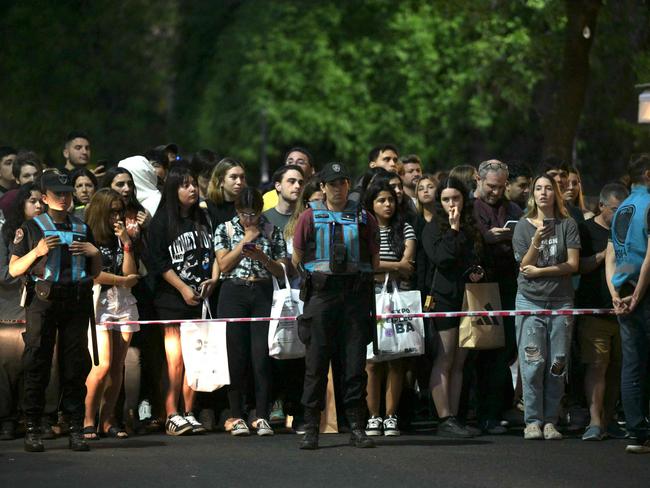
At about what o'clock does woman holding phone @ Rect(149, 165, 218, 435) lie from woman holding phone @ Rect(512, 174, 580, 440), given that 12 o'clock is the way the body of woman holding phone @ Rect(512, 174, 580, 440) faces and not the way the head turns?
woman holding phone @ Rect(149, 165, 218, 435) is roughly at 3 o'clock from woman holding phone @ Rect(512, 174, 580, 440).

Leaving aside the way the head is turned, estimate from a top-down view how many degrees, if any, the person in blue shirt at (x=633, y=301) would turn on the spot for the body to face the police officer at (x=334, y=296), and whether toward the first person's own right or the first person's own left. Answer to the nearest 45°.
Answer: approximately 135° to the first person's own left

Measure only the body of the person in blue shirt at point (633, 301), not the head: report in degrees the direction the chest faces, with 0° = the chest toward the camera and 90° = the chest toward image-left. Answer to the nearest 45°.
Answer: approximately 225°

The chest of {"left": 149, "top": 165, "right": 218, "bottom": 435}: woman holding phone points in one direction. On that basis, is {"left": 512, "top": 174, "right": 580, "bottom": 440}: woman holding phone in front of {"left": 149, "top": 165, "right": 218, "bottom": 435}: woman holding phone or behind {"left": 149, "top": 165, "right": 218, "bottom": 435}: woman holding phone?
in front

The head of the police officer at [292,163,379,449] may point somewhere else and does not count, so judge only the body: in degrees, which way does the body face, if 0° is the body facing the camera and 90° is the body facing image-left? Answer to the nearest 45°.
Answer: approximately 0°

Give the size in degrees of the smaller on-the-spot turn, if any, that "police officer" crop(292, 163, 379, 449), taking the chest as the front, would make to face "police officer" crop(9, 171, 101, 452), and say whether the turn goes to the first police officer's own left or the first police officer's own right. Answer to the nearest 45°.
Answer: approximately 90° to the first police officer's own right

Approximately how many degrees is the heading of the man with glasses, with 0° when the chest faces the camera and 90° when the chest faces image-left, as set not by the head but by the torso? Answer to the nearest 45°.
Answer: approximately 315°

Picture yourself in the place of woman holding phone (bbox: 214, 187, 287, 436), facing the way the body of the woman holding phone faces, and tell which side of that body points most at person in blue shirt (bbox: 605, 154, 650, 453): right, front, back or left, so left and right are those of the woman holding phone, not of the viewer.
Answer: left

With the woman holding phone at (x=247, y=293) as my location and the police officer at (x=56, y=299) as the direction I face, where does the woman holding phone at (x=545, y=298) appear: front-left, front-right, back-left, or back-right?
back-left
